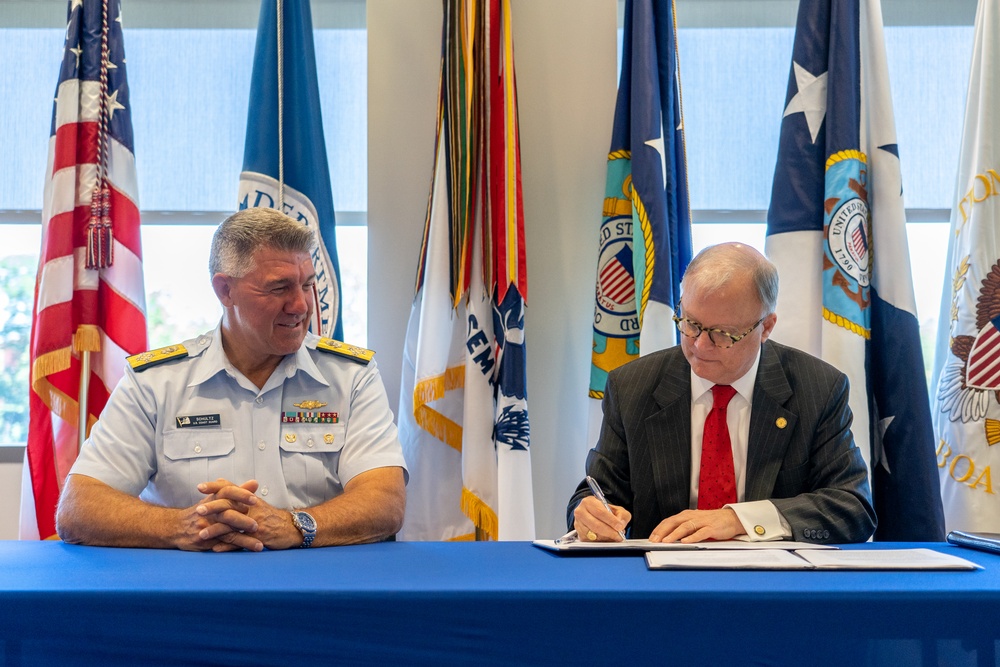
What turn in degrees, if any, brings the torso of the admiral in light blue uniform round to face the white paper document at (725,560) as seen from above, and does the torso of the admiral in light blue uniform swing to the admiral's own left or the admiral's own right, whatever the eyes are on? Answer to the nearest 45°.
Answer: approximately 45° to the admiral's own left

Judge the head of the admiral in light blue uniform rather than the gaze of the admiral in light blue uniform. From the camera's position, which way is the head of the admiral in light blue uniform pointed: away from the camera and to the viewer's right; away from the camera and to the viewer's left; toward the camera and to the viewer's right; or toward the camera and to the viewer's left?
toward the camera and to the viewer's right

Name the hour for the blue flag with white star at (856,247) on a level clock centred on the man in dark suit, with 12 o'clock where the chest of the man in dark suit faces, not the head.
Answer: The blue flag with white star is roughly at 7 o'clock from the man in dark suit.

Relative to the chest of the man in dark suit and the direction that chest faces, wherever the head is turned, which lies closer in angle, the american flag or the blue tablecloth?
the blue tablecloth

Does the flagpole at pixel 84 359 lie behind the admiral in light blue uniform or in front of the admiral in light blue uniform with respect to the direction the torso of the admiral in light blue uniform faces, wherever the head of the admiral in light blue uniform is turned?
behind

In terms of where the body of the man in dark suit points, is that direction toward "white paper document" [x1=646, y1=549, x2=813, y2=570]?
yes

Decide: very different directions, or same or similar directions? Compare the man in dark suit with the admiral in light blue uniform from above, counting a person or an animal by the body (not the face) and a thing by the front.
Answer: same or similar directions

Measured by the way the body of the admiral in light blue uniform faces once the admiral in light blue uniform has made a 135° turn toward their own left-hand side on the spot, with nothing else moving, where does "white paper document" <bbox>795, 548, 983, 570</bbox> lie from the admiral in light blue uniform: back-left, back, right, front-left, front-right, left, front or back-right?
right

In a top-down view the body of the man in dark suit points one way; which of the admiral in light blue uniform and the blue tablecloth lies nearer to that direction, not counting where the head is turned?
the blue tablecloth

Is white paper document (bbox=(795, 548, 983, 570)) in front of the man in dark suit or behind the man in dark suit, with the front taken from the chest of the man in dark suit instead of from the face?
in front

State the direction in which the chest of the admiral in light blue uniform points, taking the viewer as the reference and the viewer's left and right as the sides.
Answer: facing the viewer

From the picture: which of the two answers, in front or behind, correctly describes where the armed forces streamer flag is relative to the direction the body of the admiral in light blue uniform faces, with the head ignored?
behind

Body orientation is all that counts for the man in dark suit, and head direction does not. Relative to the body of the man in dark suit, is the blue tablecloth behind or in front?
in front

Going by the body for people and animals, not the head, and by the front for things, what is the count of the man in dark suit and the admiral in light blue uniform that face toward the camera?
2

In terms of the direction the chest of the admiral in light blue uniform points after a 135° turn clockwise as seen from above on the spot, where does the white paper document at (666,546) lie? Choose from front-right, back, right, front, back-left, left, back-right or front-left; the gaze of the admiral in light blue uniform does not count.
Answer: back
